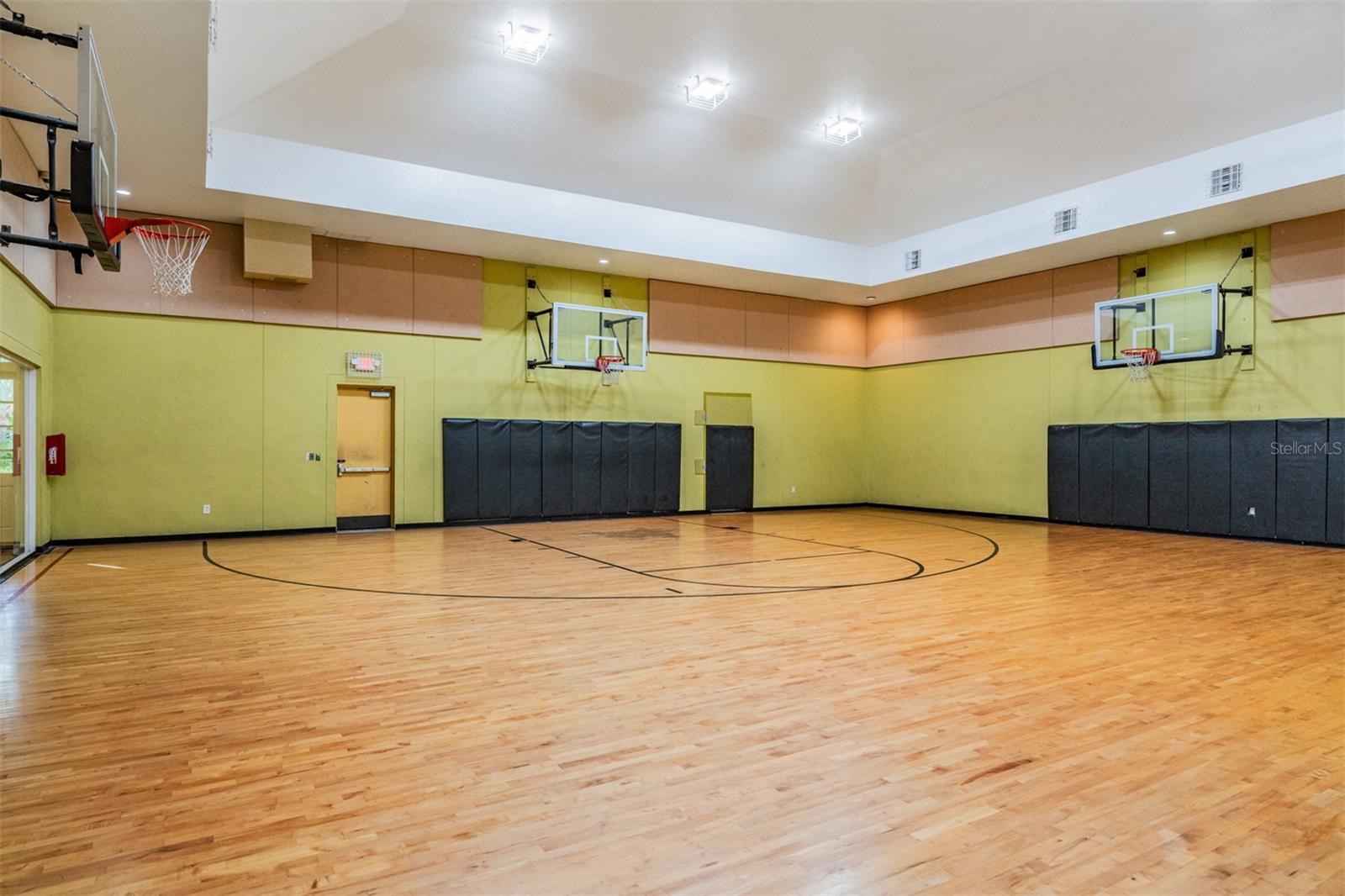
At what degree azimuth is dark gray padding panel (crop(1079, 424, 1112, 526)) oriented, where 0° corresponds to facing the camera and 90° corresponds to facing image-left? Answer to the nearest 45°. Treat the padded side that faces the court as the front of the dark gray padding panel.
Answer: approximately 45°

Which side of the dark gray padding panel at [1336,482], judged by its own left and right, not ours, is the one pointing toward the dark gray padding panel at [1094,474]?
right

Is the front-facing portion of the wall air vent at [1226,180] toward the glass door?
yes

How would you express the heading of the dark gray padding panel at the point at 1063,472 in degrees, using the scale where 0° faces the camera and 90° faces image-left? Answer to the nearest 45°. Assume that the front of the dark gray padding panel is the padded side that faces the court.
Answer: approximately 45°

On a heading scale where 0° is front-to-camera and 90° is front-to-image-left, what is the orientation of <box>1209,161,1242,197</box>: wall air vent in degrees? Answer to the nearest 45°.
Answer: approximately 45°

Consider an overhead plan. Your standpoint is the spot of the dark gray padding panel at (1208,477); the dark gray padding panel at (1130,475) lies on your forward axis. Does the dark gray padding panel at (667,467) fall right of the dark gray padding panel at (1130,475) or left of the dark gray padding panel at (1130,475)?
left

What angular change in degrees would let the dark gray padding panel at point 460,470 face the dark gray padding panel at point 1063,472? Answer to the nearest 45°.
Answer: approximately 90° to its left

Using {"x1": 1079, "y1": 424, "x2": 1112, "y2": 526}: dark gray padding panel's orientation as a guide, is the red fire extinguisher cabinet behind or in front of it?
in front

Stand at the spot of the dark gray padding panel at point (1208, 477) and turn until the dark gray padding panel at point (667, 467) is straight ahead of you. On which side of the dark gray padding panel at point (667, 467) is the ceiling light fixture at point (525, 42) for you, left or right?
left

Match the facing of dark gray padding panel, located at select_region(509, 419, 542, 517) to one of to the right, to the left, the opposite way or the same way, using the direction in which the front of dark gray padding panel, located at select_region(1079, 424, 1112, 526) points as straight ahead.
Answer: to the left
